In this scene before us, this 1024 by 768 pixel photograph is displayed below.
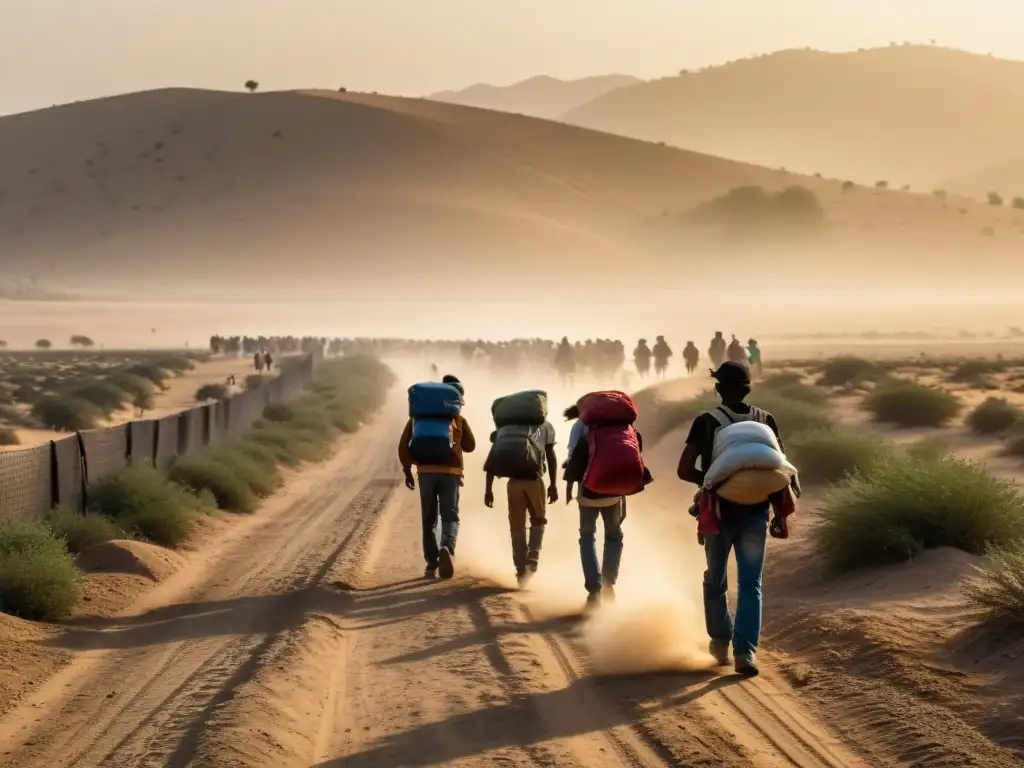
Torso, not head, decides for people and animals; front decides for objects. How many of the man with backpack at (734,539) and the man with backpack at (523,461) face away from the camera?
2

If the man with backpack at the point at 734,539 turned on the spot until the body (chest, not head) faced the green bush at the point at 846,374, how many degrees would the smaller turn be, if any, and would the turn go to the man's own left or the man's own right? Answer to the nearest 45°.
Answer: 0° — they already face it

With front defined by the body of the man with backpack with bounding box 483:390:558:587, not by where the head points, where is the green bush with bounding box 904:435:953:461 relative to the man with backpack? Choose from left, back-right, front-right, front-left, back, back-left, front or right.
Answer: front-right

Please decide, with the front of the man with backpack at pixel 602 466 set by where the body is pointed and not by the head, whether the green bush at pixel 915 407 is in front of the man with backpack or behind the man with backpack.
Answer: in front

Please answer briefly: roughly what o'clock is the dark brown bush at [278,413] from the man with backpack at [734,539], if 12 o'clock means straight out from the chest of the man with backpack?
The dark brown bush is roughly at 11 o'clock from the man with backpack.

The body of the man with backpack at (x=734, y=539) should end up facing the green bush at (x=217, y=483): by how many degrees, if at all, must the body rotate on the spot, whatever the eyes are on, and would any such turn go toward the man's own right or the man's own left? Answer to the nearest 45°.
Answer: approximately 45° to the man's own left

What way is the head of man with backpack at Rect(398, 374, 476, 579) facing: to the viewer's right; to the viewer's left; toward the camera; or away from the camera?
away from the camera

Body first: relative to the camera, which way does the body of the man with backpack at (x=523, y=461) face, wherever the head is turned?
away from the camera

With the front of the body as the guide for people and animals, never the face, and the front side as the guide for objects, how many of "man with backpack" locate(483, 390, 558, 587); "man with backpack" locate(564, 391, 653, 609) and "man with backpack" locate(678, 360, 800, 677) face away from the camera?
3

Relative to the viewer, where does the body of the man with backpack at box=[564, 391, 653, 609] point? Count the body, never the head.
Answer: away from the camera

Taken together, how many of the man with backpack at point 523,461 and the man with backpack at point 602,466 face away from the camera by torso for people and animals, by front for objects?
2

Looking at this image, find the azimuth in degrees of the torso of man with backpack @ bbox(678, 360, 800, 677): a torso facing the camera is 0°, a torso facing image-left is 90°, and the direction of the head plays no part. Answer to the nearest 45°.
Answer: approximately 180°
